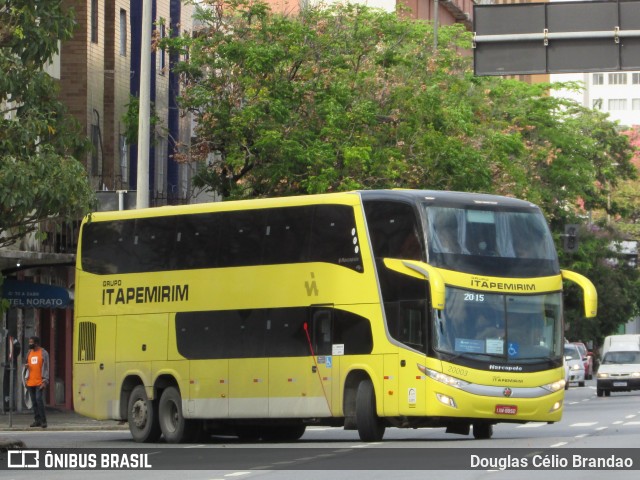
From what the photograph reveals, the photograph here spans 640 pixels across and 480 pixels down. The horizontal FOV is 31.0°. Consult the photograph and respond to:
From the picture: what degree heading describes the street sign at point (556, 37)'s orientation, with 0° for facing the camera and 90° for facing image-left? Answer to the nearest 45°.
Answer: approximately 180°

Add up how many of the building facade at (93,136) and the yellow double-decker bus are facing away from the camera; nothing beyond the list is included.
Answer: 0

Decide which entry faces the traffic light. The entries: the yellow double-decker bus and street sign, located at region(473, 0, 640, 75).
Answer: the street sign

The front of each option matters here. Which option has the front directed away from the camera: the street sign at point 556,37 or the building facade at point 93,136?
the street sign

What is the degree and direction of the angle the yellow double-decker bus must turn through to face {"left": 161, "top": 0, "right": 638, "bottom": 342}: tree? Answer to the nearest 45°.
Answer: approximately 135° to its left

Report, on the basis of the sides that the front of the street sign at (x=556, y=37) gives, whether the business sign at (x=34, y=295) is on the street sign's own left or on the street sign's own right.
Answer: on the street sign's own left
